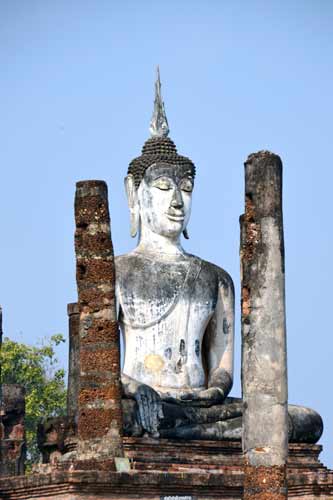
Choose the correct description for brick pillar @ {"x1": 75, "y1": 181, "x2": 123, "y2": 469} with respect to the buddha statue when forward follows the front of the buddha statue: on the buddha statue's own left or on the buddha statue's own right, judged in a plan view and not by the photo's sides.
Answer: on the buddha statue's own right

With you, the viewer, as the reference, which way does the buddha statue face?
facing the viewer and to the right of the viewer

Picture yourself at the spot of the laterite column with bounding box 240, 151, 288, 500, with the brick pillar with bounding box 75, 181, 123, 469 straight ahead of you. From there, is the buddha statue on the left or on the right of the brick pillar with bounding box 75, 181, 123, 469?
right

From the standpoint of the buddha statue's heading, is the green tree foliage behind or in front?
behind
